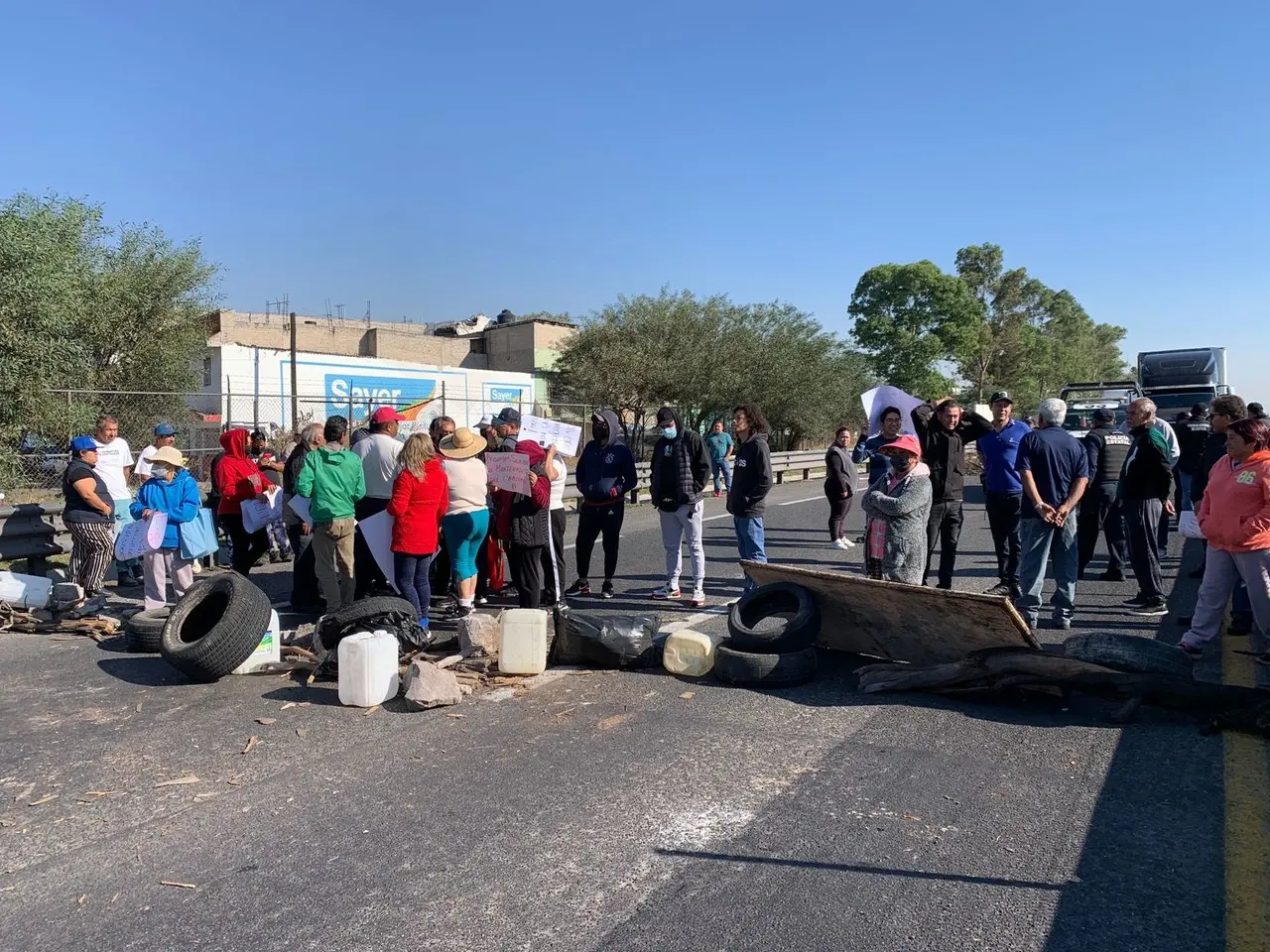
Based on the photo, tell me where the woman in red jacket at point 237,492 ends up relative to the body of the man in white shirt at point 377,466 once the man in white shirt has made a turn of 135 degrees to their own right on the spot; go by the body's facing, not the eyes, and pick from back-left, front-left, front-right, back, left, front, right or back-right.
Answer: back-right

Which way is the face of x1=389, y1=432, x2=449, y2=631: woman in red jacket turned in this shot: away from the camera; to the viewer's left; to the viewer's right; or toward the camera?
away from the camera

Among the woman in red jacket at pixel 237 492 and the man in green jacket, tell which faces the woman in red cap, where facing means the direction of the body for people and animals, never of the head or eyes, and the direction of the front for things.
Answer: the woman in red jacket

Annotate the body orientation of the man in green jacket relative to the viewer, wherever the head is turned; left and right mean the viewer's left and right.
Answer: facing away from the viewer

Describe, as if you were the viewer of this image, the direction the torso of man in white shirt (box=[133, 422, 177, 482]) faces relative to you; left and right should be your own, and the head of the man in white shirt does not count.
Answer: facing the viewer and to the right of the viewer

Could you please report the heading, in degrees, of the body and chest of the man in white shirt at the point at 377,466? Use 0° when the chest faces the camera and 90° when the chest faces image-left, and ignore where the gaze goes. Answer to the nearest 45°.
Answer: approximately 225°

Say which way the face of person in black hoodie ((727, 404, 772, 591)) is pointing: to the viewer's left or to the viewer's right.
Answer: to the viewer's left

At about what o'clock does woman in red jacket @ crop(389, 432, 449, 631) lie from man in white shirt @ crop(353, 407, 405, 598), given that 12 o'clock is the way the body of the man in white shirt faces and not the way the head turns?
The woman in red jacket is roughly at 4 o'clock from the man in white shirt.

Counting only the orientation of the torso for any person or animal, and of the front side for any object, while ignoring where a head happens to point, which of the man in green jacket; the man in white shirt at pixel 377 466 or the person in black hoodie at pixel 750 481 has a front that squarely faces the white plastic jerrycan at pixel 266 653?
the person in black hoodie

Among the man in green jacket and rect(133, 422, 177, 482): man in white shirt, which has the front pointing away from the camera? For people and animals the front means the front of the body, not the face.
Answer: the man in green jacket

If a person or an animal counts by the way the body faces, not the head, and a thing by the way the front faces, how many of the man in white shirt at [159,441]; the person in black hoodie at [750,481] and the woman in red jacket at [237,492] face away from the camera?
0

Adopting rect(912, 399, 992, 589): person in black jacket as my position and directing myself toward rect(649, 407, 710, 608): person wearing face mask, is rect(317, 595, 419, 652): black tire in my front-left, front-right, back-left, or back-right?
front-left

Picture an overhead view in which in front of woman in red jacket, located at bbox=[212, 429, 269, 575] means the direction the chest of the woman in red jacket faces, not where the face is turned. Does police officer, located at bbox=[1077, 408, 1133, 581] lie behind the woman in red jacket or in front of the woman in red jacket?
in front

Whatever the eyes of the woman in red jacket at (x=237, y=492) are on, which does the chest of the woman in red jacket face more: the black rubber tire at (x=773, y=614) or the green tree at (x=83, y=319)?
the black rubber tire
